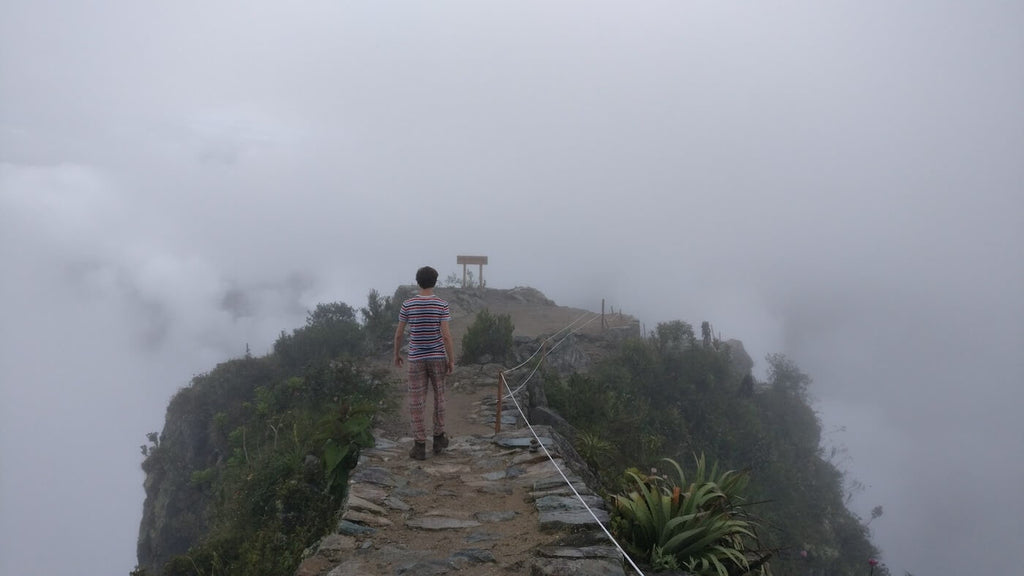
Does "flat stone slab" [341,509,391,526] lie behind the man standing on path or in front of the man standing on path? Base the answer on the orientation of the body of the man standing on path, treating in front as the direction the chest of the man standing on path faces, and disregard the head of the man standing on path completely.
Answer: behind

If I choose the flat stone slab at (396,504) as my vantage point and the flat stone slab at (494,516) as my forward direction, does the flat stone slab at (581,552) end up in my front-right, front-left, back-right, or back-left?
front-right

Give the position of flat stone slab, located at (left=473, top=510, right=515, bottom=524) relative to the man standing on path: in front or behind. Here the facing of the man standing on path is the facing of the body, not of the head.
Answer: behind

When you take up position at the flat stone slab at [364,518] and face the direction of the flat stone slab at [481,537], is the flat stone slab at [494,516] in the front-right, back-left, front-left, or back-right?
front-left

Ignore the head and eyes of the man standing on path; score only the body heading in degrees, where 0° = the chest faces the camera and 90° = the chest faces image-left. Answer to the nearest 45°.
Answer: approximately 180°

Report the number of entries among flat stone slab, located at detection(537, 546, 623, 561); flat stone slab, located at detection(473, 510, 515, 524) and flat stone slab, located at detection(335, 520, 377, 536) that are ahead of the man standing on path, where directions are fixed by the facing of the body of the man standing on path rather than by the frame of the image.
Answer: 0

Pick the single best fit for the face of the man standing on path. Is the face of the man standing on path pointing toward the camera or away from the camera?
away from the camera

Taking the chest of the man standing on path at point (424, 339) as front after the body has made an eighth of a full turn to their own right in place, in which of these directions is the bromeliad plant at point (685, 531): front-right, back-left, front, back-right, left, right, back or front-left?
right

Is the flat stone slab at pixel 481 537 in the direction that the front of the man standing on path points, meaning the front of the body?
no

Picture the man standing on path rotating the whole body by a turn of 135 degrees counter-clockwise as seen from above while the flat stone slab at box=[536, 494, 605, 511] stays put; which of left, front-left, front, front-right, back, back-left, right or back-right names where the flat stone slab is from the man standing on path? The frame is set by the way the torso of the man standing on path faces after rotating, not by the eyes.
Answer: left

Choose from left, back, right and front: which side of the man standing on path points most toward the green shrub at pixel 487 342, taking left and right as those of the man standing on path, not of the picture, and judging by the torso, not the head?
front

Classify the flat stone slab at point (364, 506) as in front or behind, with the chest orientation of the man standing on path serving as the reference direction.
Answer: behind
